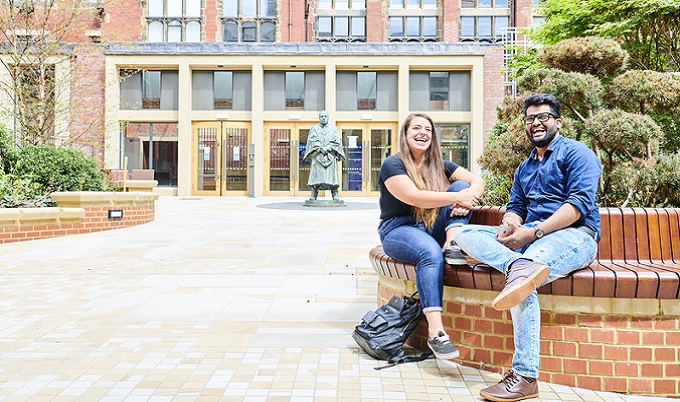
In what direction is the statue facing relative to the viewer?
toward the camera

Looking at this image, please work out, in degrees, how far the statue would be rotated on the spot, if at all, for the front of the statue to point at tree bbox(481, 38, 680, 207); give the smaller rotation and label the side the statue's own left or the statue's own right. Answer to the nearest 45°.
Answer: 0° — it already faces it

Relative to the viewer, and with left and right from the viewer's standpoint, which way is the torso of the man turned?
facing the viewer and to the left of the viewer

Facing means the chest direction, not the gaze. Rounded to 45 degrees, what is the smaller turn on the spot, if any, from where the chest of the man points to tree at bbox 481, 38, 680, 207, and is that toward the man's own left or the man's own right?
approximately 135° to the man's own right

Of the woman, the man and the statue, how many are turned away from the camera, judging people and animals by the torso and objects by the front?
0

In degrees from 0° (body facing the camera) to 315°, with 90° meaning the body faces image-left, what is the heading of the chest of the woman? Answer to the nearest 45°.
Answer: approximately 315°

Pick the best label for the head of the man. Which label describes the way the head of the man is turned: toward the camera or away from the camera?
toward the camera

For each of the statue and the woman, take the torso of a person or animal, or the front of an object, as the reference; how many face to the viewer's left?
0

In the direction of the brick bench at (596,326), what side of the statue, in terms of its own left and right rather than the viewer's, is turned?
front

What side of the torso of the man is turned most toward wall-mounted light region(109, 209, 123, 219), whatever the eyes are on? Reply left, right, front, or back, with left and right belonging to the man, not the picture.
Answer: right

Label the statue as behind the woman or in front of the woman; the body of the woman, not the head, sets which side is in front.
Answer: behind
